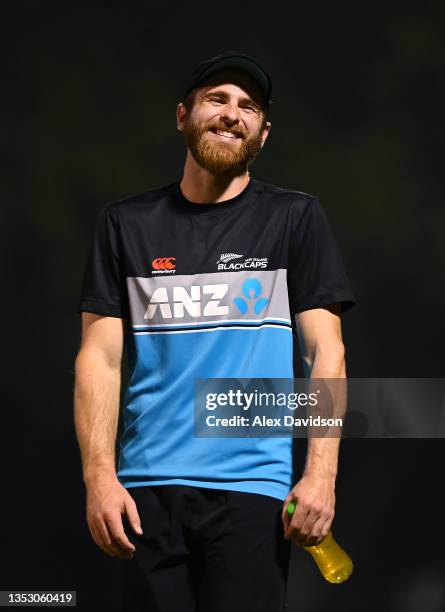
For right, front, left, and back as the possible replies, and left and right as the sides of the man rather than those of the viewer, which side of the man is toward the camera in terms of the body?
front
